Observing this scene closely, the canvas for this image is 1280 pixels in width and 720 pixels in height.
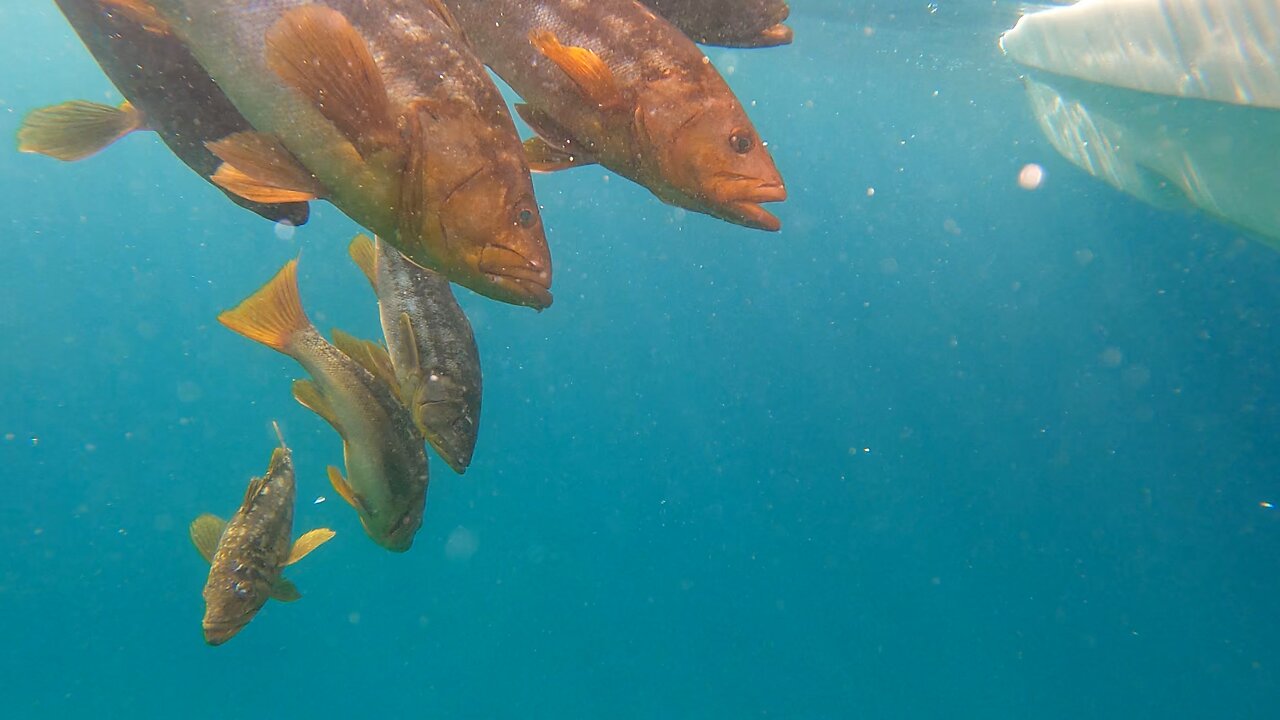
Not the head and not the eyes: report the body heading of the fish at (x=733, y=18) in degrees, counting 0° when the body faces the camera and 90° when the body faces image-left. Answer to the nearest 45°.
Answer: approximately 270°

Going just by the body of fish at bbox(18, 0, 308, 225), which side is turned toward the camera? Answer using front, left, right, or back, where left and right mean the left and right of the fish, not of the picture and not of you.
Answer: right

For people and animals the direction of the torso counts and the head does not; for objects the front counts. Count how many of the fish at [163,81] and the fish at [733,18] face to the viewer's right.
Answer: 2

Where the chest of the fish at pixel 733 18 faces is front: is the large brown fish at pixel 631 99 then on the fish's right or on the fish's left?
on the fish's right
